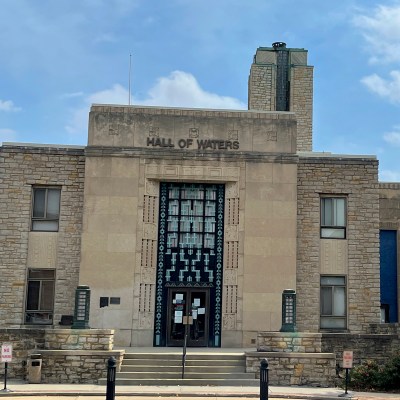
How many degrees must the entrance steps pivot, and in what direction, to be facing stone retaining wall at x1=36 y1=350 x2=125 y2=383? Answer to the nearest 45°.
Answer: approximately 90° to its right

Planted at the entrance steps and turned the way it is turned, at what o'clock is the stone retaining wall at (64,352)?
The stone retaining wall is roughly at 3 o'clock from the entrance steps.

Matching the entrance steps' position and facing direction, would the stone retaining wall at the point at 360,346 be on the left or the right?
on its left

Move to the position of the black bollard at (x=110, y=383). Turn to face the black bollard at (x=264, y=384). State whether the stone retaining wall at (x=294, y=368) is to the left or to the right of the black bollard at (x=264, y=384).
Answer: left

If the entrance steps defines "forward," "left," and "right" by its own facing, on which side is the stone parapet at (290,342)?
on its left

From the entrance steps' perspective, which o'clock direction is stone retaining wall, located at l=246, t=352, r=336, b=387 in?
The stone retaining wall is roughly at 9 o'clock from the entrance steps.

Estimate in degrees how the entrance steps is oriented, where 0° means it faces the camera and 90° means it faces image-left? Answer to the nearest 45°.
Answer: approximately 0°

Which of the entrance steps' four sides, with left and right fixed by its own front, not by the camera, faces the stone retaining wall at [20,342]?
right

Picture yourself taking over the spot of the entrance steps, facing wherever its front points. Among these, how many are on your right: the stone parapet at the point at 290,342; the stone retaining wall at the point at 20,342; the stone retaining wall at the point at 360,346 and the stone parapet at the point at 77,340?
2

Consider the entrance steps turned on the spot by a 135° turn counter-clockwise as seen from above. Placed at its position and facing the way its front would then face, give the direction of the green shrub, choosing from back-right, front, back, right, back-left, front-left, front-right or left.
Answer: front-right

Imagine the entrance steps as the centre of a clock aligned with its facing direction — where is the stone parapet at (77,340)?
The stone parapet is roughly at 3 o'clock from the entrance steps.
